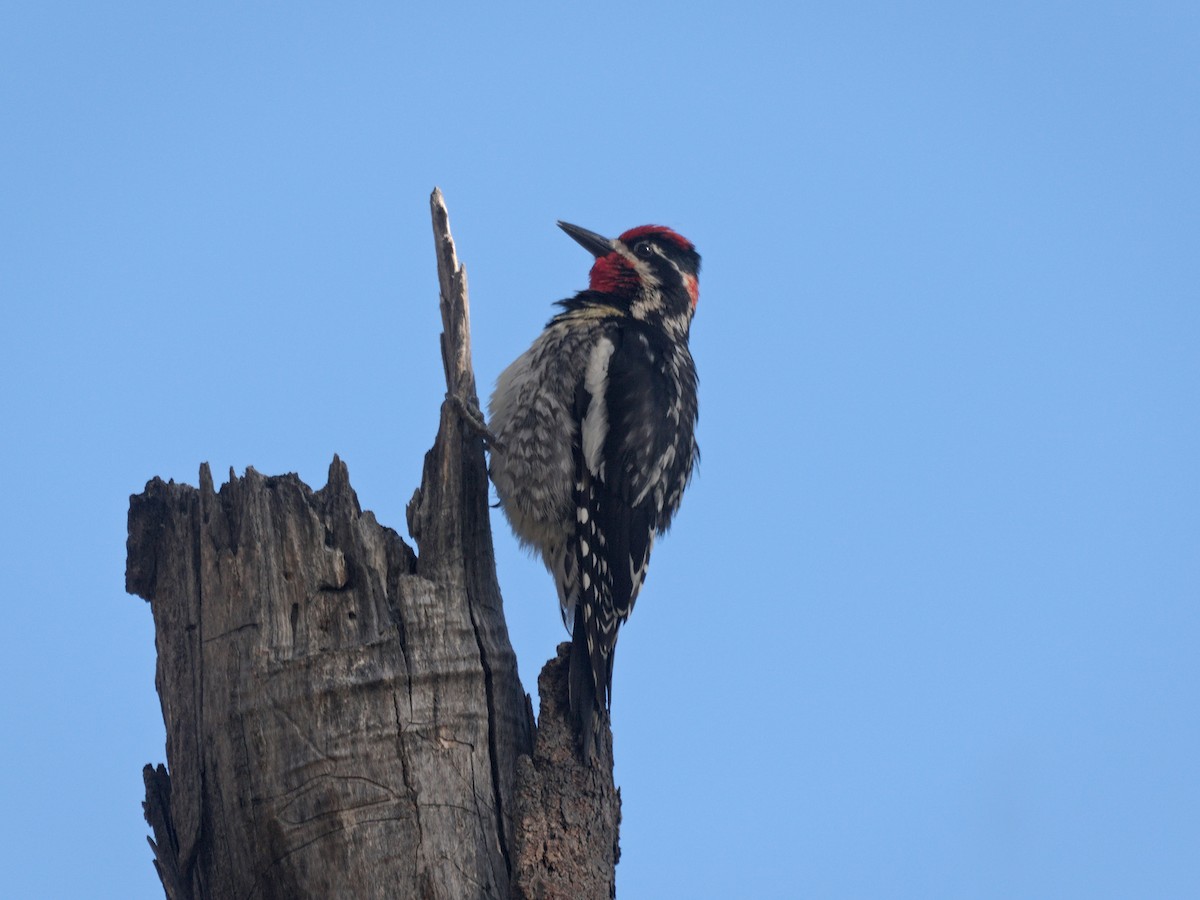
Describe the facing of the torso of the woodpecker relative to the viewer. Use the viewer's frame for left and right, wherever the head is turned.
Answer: facing to the left of the viewer
